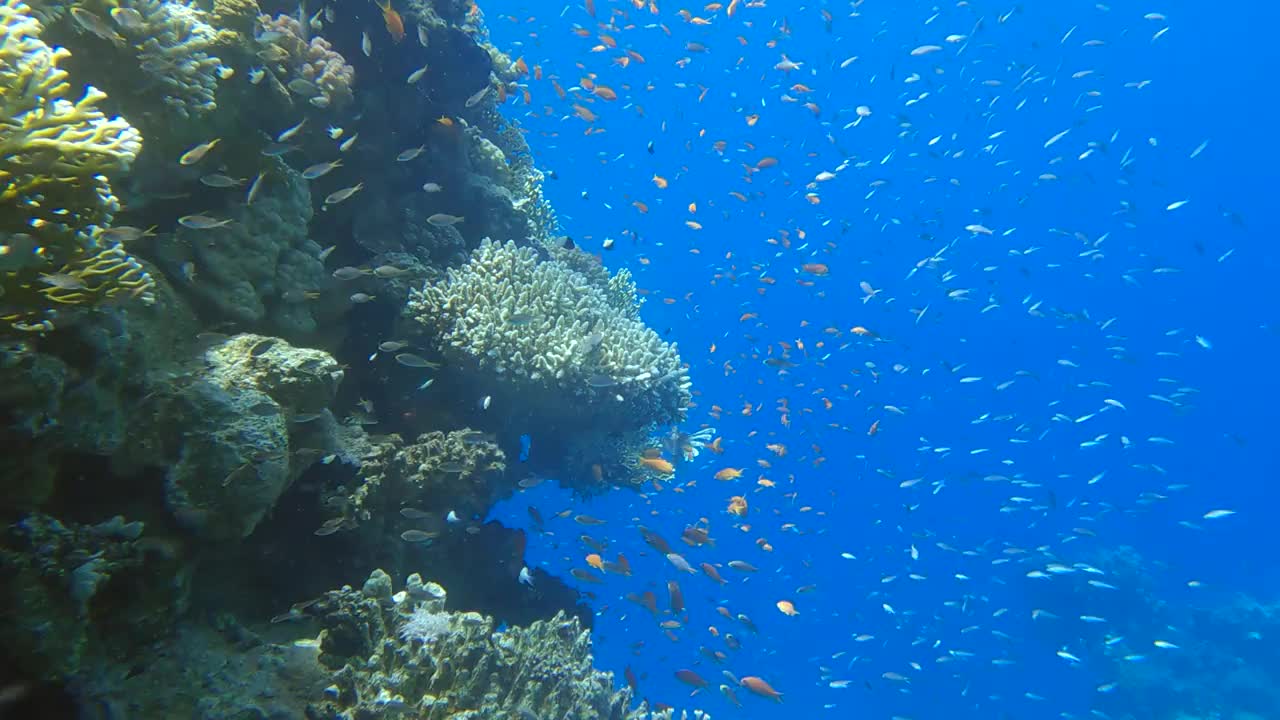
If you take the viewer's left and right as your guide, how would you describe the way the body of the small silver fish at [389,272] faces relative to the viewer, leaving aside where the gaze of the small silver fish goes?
facing to the left of the viewer

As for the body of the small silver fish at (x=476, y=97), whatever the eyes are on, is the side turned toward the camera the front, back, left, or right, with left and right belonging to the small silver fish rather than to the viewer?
left

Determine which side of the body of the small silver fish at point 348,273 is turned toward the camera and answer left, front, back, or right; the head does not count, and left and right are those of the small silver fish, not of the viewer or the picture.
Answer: left

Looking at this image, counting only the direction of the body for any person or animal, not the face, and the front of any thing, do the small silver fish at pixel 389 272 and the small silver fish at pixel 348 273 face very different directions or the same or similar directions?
same or similar directions

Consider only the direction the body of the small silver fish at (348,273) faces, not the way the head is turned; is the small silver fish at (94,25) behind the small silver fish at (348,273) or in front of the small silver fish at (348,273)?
in front

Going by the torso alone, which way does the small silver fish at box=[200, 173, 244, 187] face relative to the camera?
to the viewer's left
